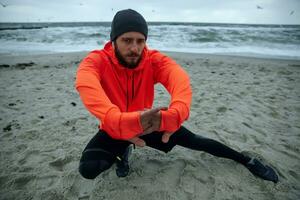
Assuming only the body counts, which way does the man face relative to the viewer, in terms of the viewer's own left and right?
facing the viewer
